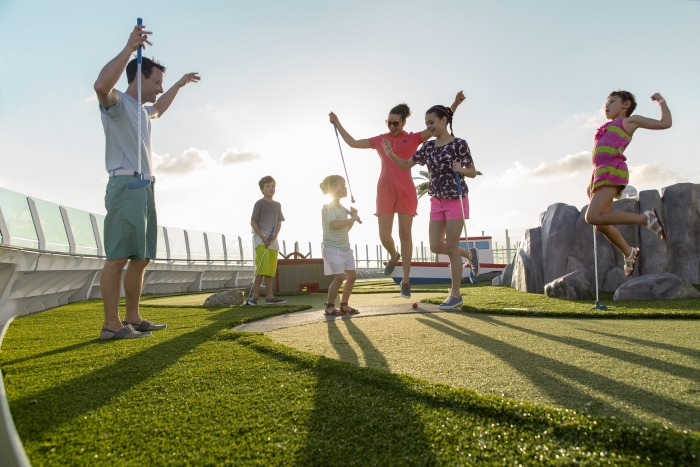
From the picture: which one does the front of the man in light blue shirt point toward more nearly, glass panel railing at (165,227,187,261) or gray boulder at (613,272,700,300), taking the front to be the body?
the gray boulder

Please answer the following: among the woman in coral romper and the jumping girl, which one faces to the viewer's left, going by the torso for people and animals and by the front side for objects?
the jumping girl

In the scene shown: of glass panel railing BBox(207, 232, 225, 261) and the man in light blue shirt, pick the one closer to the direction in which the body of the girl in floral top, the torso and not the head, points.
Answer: the man in light blue shirt

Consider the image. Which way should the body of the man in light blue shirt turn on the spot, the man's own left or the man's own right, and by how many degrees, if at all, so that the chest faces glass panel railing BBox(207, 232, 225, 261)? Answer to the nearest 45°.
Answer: approximately 90° to the man's own left

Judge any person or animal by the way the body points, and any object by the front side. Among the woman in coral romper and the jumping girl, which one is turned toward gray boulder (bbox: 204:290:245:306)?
the jumping girl

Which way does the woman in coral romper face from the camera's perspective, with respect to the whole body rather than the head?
toward the camera

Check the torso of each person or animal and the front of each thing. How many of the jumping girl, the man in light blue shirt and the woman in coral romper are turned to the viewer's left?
1

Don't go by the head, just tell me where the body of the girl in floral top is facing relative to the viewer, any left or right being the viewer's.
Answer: facing the viewer and to the left of the viewer

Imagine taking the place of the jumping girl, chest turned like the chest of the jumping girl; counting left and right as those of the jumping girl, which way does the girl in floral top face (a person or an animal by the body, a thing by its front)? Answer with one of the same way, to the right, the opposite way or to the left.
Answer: to the left

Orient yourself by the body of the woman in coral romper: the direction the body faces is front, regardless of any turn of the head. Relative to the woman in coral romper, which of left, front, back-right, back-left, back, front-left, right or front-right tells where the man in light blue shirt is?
front-right

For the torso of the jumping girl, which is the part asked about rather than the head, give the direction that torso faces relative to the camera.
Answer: to the viewer's left
